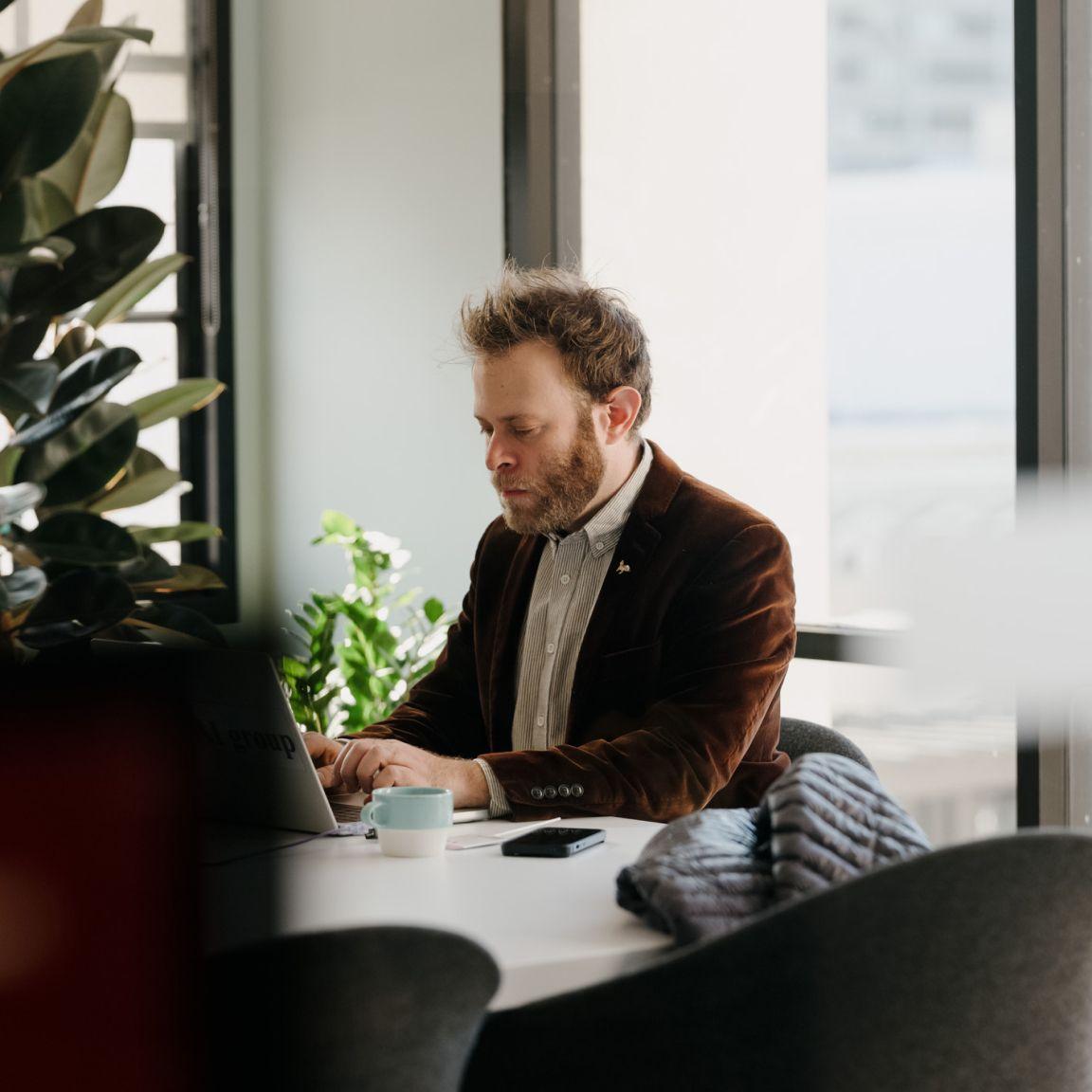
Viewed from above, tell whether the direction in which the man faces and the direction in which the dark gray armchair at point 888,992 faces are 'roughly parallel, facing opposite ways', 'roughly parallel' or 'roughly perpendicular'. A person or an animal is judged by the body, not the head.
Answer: roughly perpendicular

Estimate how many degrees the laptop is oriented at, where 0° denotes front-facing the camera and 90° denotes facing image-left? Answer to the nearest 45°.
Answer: approximately 225°

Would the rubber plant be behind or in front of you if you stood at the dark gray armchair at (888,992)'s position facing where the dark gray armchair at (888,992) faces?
in front

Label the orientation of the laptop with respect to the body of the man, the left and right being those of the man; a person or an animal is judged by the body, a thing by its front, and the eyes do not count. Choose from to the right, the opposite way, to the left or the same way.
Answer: the opposite way

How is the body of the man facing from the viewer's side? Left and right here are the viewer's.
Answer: facing the viewer and to the left of the viewer

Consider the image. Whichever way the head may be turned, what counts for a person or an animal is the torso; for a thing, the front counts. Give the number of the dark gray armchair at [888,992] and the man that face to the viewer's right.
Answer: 0

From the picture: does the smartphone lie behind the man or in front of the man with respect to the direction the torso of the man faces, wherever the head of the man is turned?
in front

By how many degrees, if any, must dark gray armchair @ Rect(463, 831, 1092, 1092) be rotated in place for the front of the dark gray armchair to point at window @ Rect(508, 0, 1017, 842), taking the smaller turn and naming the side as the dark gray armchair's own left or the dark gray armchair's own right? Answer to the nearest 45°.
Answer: approximately 45° to the dark gray armchair's own right

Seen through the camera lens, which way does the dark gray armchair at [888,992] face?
facing away from the viewer and to the left of the viewer

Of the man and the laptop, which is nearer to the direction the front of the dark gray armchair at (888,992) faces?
the man
